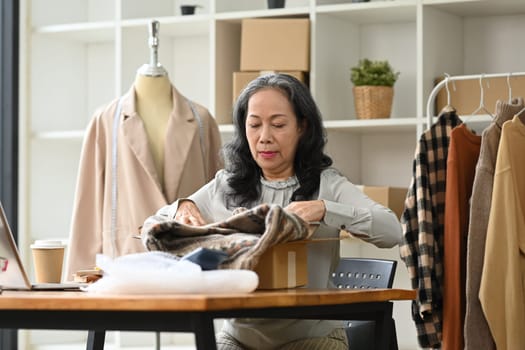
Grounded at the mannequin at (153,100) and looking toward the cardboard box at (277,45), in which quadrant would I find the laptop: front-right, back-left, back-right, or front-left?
back-right

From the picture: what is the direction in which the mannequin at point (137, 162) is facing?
toward the camera

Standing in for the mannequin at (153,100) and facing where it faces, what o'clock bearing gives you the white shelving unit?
The white shelving unit is roughly at 7 o'clock from the mannequin.

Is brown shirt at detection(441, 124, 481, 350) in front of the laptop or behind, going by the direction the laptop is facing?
in front

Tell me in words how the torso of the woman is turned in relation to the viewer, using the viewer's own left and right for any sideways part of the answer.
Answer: facing the viewer

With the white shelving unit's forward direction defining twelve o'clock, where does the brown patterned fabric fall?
The brown patterned fabric is roughly at 12 o'clock from the white shelving unit.

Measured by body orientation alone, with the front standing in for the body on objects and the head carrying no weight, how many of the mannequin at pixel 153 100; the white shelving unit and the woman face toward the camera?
3

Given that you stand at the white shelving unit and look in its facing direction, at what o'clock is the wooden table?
The wooden table is roughly at 12 o'clock from the white shelving unit.

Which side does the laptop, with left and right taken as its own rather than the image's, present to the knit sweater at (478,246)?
front

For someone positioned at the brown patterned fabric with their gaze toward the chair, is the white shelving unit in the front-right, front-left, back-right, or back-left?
front-left

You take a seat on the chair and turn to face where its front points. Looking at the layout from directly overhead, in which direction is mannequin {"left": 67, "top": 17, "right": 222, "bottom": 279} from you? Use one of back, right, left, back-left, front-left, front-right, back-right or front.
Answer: right

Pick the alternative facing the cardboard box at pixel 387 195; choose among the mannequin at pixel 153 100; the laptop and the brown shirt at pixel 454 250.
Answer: the laptop

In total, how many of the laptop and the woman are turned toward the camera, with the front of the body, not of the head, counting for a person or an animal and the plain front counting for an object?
1

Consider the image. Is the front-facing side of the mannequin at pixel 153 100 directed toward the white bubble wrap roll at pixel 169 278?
yes

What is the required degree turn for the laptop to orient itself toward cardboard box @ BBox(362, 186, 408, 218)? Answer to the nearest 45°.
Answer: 0° — it already faces it

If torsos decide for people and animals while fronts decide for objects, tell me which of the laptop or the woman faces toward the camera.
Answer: the woman

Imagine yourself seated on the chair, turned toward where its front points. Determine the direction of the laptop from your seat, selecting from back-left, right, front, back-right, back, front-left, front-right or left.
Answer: front

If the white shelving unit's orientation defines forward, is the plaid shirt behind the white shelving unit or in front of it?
in front

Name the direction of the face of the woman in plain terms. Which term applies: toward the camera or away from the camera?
toward the camera
